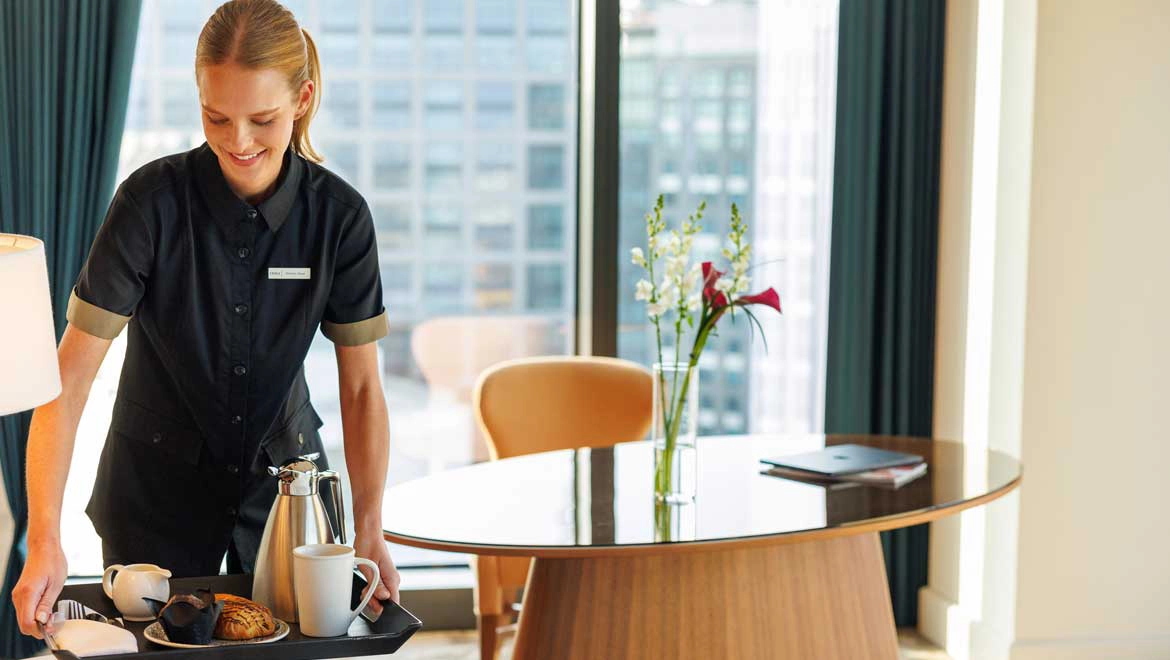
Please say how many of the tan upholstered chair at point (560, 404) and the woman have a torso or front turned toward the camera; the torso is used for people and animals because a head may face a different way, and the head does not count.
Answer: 2

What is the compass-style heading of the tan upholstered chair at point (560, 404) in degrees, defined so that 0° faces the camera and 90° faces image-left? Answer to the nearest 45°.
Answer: approximately 0°

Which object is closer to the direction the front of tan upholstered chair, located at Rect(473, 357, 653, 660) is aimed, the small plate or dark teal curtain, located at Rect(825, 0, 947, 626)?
the small plate

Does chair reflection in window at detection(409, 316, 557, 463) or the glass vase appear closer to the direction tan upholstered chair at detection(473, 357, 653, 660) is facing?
the glass vase

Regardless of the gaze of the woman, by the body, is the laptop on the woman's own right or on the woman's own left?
on the woman's own left

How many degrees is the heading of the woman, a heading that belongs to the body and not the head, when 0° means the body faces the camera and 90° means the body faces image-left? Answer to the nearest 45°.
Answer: approximately 0°
